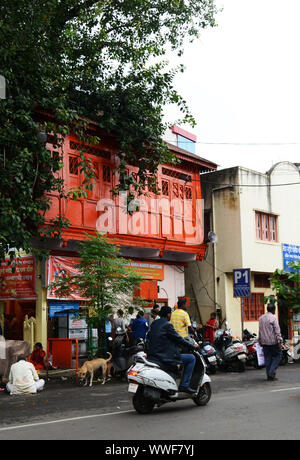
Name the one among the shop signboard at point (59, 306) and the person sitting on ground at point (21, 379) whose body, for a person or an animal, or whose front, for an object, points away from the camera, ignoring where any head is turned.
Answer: the person sitting on ground

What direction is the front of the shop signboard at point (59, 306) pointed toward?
toward the camera

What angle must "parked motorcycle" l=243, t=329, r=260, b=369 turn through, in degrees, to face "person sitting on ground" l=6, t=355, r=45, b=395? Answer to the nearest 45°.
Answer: approximately 90° to its left

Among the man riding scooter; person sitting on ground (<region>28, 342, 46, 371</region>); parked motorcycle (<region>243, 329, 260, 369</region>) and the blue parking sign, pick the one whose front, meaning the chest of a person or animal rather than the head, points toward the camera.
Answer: the blue parking sign

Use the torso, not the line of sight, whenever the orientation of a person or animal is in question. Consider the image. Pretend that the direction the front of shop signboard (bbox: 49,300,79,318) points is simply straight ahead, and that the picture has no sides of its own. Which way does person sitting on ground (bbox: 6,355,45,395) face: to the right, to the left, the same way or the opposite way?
the opposite way

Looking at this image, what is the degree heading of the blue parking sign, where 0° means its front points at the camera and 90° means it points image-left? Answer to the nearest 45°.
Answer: approximately 0°

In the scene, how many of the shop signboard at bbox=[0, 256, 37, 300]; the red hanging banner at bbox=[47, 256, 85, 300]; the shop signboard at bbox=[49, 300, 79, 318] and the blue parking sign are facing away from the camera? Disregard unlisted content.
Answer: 0

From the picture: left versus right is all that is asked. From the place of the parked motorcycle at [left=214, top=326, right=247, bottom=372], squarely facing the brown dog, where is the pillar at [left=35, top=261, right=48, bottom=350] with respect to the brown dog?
right

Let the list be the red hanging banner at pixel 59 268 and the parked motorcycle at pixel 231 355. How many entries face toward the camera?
1

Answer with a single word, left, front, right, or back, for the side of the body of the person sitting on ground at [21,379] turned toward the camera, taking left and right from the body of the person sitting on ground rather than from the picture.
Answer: back

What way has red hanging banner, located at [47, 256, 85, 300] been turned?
toward the camera
